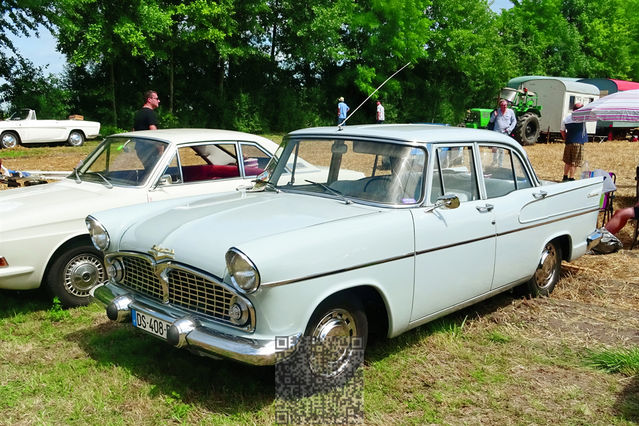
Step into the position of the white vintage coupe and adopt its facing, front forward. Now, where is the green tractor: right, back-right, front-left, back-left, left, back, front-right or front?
back

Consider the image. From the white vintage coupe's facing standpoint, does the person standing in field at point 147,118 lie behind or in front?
behind

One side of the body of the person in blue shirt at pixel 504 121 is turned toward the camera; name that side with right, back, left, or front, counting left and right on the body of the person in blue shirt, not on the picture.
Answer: front

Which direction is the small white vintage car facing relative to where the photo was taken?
to the viewer's left

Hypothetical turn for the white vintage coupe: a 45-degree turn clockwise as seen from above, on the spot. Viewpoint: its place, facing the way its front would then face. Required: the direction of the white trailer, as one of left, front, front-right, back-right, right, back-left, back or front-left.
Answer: back-right

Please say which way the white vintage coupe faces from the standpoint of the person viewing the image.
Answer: facing the viewer and to the left of the viewer

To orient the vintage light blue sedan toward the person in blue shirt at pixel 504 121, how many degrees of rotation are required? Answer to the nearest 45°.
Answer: approximately 135° to its right

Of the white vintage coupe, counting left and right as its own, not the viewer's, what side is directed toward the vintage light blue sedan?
left

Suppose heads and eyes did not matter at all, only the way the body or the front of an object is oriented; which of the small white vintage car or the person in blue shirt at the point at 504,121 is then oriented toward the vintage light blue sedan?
the person in blue shirt

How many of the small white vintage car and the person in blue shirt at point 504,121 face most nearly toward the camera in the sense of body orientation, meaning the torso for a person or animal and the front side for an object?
1

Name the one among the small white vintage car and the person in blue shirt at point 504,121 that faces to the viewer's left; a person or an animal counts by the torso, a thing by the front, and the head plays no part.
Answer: the small white vintage car
